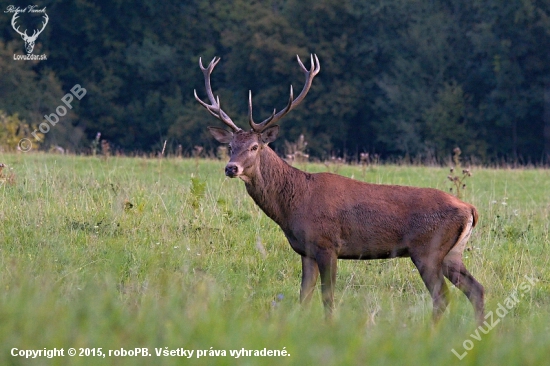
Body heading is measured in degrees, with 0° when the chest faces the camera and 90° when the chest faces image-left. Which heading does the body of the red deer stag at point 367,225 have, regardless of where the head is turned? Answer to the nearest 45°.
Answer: approximately 90°
